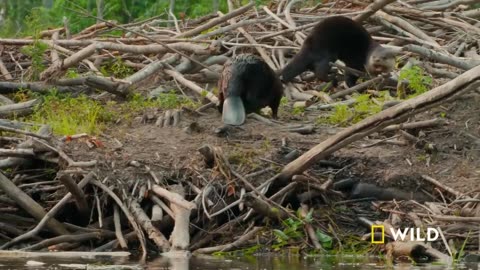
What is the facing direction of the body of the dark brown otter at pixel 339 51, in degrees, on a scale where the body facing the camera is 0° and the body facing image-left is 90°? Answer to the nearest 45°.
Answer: approximately 270°

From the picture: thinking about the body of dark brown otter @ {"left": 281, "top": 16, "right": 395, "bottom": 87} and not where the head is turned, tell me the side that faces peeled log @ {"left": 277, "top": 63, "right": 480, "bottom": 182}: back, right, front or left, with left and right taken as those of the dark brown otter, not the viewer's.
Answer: right

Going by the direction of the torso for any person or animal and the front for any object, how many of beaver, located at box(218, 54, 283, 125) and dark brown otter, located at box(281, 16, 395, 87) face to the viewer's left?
0

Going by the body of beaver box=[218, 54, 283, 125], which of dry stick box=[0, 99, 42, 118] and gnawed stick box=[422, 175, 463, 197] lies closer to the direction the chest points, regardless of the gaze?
the gnawed stick

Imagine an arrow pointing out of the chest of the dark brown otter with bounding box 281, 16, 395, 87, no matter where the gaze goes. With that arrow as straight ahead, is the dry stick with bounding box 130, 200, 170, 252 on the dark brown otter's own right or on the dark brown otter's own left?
on the dark brown otter's own right

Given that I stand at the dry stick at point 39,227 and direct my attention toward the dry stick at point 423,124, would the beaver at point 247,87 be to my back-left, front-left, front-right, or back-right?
front-left

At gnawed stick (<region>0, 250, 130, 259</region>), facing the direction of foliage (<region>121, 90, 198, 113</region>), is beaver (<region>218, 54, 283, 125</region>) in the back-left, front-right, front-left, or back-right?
front-right

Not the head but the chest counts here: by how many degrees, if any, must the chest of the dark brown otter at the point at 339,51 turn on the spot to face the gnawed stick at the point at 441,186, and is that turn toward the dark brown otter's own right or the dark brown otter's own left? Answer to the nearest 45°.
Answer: approximately 90° to the dark brown otter's own right
